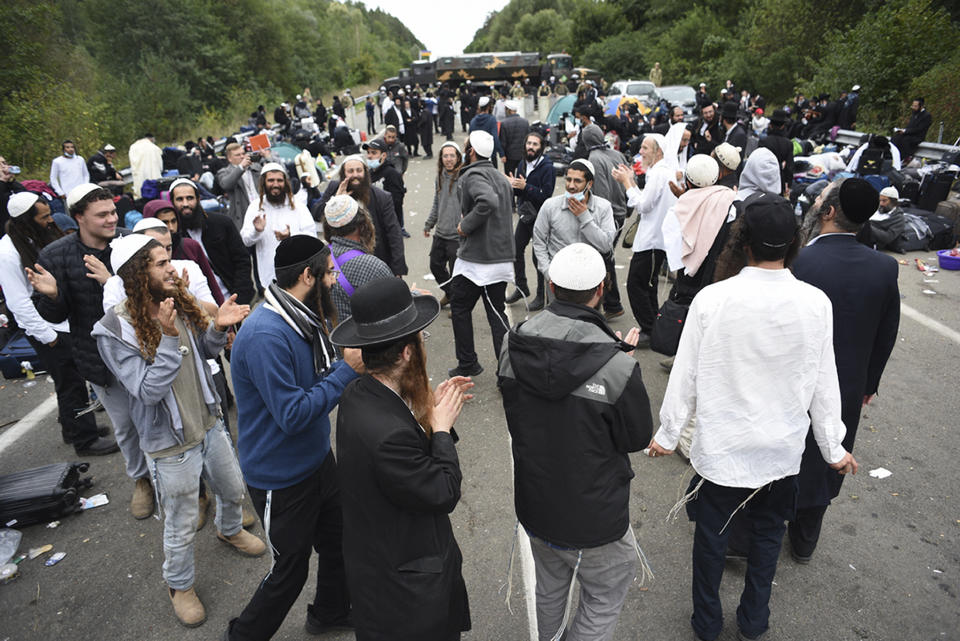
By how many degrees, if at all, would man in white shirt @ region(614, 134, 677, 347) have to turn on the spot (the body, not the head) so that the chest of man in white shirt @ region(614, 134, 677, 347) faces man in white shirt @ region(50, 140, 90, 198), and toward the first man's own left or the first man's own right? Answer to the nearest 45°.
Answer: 0° — they already face them

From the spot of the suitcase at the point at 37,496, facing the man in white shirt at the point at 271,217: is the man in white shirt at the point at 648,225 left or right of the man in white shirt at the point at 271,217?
right

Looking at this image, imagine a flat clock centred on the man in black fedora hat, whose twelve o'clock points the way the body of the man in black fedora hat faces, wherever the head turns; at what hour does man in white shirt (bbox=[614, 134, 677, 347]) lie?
The man in white shirt is roughly at 12 o'clock from the man in black fedora hat.

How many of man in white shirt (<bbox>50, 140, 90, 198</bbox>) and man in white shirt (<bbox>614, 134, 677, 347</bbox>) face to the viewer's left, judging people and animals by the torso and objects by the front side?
1

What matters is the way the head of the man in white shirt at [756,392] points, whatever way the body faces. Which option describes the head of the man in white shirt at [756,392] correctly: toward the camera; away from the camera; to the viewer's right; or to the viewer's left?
away from the camera

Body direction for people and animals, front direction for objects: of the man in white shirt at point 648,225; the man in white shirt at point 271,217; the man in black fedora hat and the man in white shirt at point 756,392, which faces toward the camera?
the man in white shirt at point 271,217

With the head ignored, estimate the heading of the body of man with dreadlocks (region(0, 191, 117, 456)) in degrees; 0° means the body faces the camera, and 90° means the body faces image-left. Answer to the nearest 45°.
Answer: approximately 270°

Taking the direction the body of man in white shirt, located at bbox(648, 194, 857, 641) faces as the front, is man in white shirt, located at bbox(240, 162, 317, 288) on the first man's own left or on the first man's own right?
on the first man's own left

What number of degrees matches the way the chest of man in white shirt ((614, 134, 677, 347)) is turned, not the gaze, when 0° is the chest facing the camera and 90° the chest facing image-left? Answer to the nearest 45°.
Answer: approximately 90°

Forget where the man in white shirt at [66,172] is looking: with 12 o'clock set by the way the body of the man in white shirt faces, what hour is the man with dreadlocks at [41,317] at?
The man with dreadlocks is roughly at 12 o'clock from the man in white shirt.

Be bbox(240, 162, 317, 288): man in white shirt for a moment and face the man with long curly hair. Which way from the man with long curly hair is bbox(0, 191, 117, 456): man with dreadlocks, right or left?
right

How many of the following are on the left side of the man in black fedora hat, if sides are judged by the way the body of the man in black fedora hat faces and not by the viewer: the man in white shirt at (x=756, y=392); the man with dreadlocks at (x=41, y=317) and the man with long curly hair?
2
